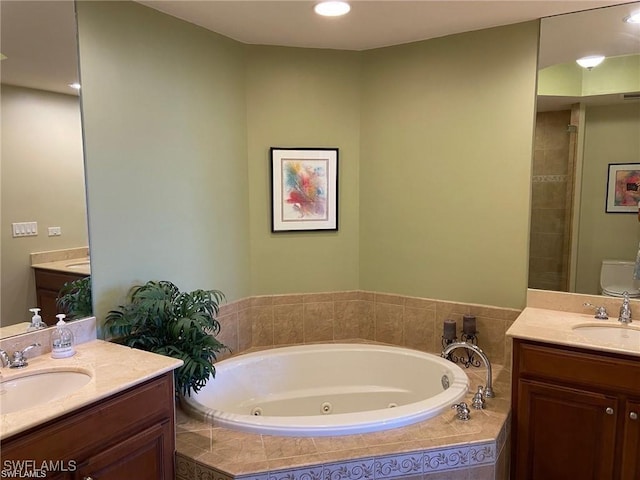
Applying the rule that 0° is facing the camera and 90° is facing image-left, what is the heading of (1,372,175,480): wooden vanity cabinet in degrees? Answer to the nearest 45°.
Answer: approximately 315°

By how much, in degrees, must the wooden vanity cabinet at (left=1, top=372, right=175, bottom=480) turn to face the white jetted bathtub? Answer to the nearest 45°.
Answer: approximately 90° to its left

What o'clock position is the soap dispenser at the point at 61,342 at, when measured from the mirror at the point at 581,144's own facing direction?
The soap dispenser is roughly at 12 o'clock from the mirror.

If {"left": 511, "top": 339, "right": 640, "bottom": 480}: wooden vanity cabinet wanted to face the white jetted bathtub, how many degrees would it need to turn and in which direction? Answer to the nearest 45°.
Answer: approximately 45° to its right

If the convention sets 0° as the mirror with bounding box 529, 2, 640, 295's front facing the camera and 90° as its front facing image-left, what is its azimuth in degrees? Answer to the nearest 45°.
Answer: approximately 45°

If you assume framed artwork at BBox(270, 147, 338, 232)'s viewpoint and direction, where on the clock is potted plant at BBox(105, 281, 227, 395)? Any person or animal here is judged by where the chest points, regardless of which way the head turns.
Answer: The potted plant is roughly at 1 o'clock from the framed artwork.

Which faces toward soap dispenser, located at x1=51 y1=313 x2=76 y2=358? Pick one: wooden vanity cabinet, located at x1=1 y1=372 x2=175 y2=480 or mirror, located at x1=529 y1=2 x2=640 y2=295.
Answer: the mirror

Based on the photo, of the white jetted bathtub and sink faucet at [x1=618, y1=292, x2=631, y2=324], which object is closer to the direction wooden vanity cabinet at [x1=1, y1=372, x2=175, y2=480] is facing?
the sink faucet
